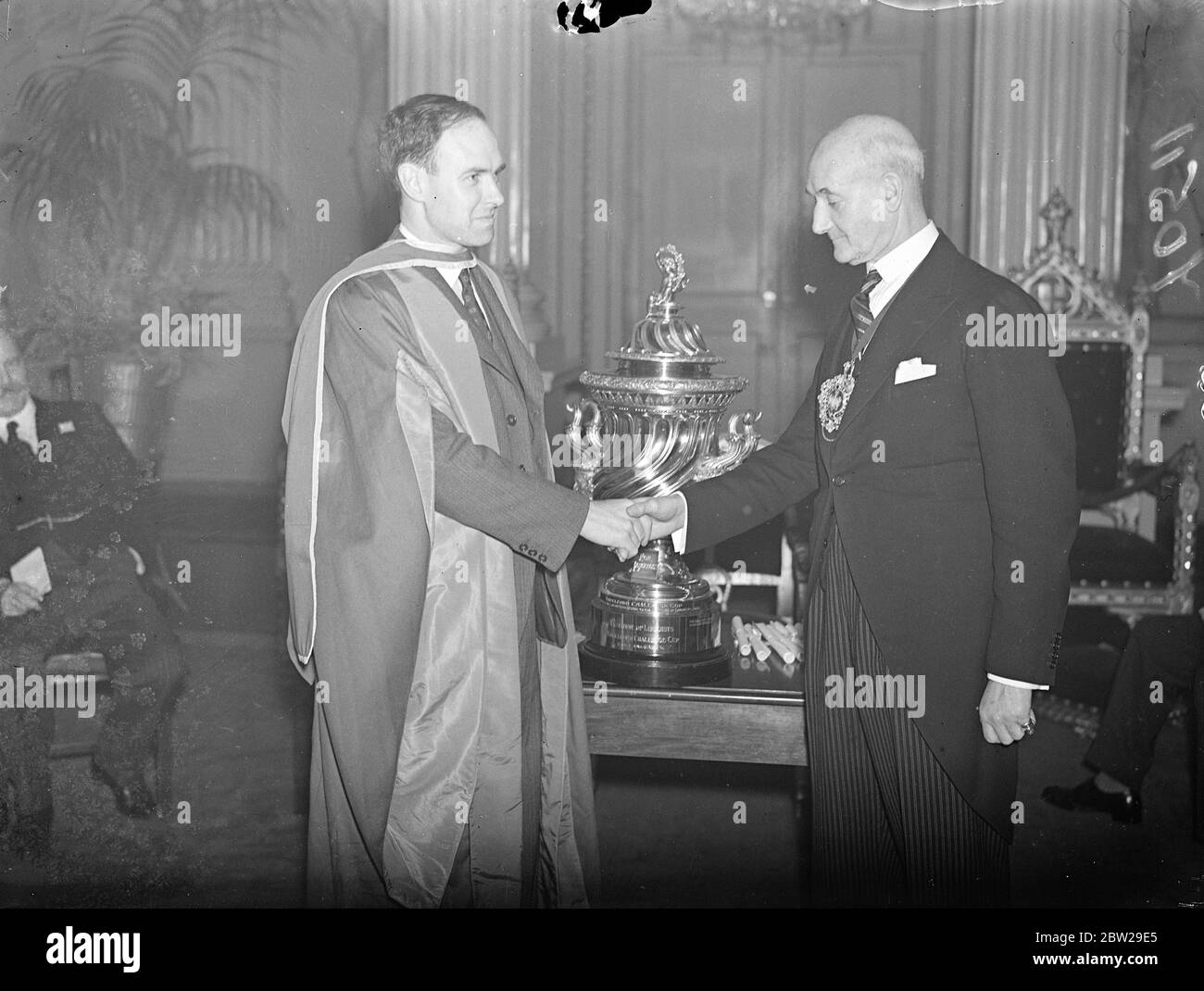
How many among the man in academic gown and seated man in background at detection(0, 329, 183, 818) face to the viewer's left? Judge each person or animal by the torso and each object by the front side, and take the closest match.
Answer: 0

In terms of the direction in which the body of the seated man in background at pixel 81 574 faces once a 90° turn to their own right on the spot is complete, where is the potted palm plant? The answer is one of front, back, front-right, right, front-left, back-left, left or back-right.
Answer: right

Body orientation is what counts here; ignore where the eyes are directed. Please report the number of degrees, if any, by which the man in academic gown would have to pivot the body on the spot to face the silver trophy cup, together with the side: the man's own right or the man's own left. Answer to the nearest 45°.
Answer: approximately 90° to the man's own left

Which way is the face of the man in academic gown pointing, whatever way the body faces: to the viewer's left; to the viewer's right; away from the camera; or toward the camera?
to the viewer's right

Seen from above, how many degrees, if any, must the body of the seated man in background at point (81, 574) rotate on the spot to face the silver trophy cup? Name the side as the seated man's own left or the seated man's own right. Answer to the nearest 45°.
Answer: approximately 45° to the seated man's own left

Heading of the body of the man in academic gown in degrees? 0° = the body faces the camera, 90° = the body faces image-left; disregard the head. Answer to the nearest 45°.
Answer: approximately 315°

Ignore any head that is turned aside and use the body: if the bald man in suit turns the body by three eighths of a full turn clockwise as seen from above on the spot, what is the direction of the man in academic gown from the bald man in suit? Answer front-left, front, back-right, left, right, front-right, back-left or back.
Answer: left

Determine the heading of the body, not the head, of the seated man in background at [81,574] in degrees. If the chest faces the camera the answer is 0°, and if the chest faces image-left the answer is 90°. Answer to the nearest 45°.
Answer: approximately 0°

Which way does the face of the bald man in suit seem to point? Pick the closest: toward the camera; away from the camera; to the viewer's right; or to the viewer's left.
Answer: to the viewer's left

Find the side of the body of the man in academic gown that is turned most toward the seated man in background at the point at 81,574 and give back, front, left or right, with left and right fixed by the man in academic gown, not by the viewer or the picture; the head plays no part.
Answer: back
